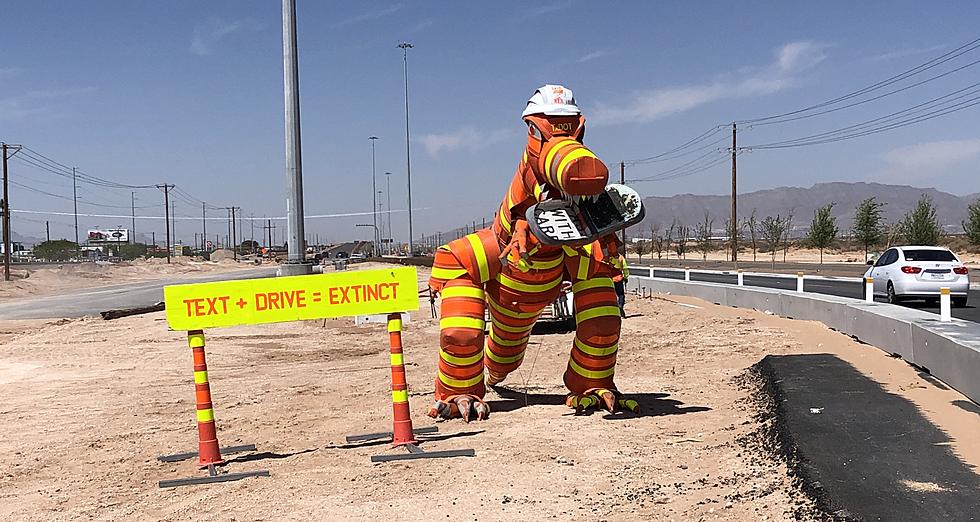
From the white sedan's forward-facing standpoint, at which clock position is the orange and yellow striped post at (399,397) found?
The orange and yellow striped post is roughly at 8 o'clock from the white sedan.

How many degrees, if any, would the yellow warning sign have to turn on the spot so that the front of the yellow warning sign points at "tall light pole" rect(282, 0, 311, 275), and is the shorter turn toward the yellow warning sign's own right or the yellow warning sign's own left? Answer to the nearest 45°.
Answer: approximately 180°

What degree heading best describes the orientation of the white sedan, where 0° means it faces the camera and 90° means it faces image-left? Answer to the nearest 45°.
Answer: approximately 135°

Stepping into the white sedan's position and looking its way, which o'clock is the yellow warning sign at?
The yellow warning sign is roughly at 8 o'clock from the white sedan.

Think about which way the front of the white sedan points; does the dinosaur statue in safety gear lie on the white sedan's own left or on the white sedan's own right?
on the white sedan's own left

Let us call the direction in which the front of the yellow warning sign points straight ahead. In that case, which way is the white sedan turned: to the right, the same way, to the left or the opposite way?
the opposite way

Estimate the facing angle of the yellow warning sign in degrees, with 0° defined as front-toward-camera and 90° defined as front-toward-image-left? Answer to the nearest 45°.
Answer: approximately 0°

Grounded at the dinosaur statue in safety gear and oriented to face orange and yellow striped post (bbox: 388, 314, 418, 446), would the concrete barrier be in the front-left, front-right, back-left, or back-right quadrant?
back-left

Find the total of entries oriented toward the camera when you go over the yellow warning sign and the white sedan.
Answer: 1
